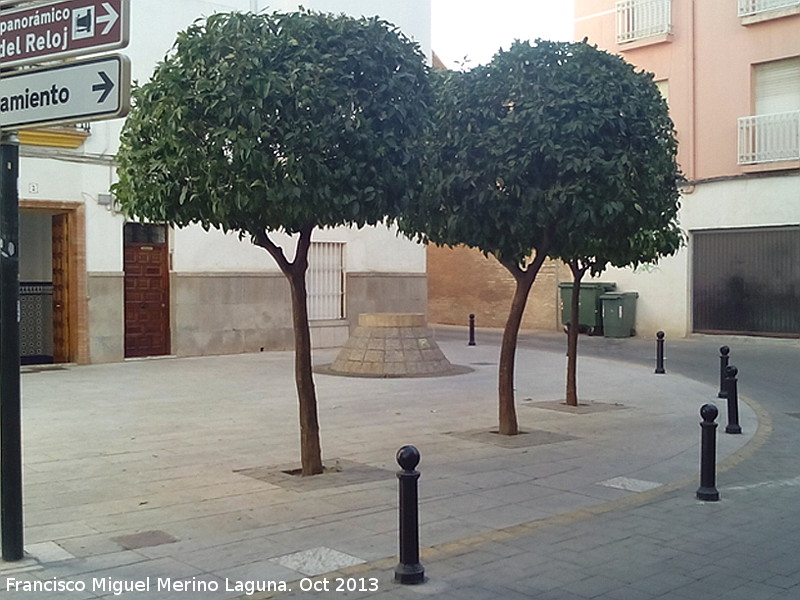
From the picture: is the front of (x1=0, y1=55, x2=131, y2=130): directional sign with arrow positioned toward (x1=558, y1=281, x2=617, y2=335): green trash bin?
no

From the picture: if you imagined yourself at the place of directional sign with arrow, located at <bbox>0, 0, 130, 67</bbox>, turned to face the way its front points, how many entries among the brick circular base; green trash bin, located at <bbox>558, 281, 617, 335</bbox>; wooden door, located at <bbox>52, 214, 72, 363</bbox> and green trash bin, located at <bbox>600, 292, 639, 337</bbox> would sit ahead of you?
0

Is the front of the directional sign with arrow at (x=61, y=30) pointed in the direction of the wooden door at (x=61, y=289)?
no

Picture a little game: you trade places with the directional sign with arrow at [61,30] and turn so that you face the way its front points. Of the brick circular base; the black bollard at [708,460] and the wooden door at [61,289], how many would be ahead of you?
0

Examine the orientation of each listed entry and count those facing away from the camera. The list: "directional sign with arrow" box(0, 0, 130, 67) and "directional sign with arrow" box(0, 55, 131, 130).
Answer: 0

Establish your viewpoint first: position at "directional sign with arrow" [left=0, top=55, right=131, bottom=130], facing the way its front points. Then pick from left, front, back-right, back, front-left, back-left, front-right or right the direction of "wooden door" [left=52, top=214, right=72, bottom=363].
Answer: back-right

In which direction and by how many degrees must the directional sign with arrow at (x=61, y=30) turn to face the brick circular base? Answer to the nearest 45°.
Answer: approximately 180°

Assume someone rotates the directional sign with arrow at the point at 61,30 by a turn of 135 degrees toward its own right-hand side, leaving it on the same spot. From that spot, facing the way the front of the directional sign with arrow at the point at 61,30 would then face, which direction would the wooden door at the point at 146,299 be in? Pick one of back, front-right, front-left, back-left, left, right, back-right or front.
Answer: front

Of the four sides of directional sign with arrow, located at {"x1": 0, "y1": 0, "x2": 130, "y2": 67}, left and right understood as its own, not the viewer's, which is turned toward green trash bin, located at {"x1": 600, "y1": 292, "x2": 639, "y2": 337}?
back

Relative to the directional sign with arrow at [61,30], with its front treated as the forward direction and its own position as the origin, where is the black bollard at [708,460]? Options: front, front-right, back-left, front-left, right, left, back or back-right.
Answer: back-left

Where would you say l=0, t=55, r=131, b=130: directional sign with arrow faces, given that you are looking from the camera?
facing the viewer and to the left of the viewer

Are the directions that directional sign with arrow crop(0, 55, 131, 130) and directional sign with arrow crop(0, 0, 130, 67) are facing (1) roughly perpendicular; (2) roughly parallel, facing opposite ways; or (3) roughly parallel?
roughly parallel

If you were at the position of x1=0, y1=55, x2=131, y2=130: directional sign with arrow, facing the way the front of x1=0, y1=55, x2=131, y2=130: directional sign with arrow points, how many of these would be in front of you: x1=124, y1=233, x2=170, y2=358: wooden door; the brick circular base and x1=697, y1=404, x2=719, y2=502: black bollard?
0

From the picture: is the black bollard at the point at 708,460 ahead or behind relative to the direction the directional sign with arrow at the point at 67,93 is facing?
behind

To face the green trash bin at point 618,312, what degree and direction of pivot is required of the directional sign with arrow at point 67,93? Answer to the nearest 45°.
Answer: approximately 180°

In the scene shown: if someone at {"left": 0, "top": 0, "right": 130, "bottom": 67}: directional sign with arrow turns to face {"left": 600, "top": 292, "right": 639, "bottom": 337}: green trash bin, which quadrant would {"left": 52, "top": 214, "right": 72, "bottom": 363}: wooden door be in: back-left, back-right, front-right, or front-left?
front-left

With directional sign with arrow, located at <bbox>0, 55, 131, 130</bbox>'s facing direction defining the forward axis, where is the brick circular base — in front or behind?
behind
